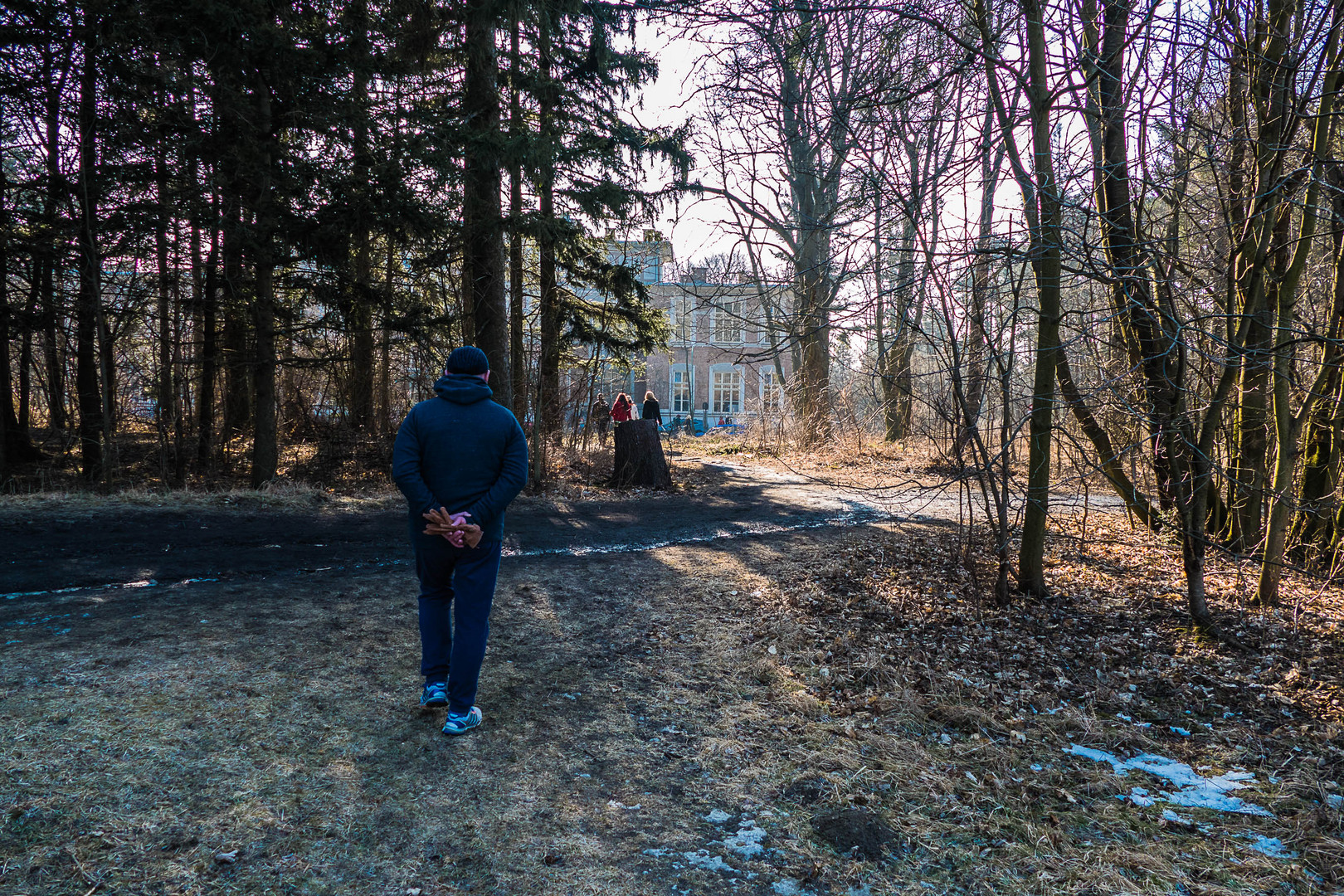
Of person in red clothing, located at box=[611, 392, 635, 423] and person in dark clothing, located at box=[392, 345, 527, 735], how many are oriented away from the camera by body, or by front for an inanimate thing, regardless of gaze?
2

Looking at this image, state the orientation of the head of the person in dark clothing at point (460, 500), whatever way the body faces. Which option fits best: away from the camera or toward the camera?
away from the camera

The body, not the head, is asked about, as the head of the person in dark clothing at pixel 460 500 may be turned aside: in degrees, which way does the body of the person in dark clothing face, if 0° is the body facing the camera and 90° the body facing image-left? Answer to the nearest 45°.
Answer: approximately 180°

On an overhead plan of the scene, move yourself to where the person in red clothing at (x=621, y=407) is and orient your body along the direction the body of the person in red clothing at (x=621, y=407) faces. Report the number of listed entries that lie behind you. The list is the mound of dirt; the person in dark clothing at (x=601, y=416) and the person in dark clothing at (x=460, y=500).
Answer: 2

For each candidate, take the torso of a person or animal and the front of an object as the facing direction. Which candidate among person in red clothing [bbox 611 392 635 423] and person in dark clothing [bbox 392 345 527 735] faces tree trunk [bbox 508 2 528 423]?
person in dark clothing [bbox 392 345 527 735]

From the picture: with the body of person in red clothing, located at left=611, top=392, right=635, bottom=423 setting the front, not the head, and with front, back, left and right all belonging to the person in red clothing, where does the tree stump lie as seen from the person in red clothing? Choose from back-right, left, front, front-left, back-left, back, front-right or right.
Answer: back

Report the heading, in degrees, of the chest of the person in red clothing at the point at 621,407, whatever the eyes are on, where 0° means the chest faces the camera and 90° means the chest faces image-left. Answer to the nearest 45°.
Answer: approximately 180°

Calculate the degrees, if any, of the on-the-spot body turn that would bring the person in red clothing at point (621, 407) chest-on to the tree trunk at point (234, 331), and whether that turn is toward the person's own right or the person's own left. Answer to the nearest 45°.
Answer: approximately 135° to the person's own left

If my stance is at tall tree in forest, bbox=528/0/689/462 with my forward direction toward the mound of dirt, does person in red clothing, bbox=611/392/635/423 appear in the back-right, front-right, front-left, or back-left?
back-left
